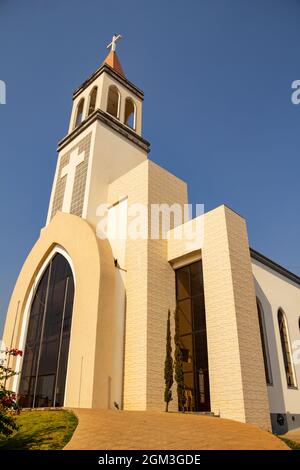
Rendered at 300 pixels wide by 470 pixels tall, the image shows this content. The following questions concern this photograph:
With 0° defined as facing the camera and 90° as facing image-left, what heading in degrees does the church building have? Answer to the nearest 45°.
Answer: approximately 45°
